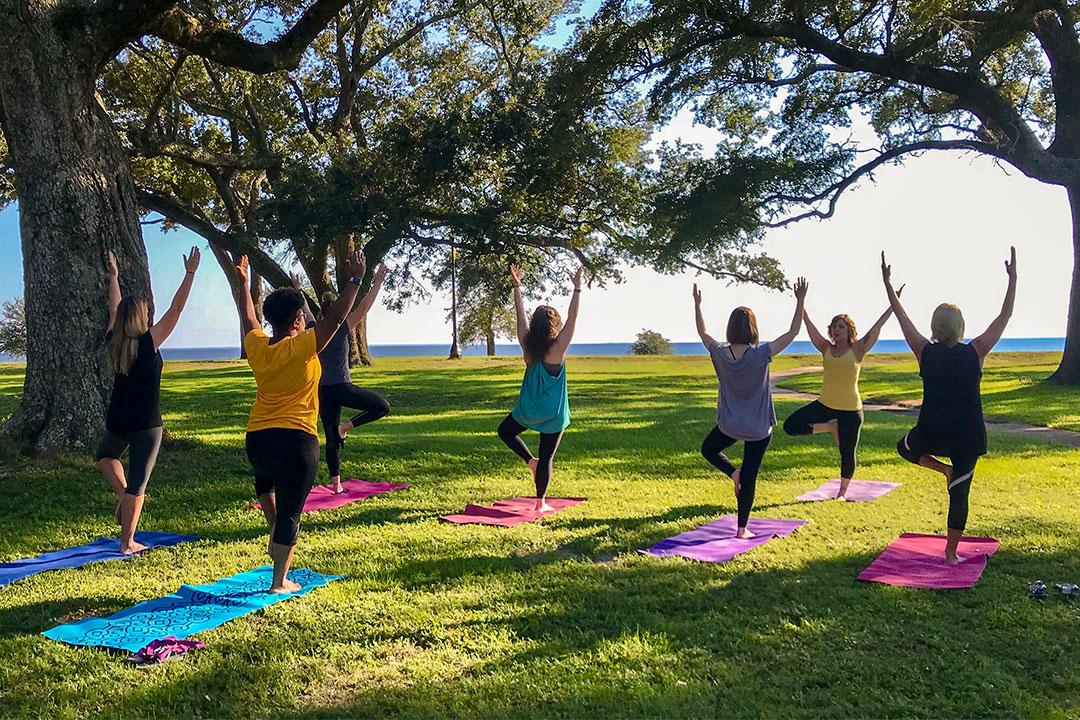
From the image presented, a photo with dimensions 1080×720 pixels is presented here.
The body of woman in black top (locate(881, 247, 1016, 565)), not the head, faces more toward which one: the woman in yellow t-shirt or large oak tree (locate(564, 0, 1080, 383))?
the large oak tree

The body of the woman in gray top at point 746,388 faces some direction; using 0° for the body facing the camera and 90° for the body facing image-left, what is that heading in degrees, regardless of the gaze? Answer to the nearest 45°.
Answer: approximately 180°

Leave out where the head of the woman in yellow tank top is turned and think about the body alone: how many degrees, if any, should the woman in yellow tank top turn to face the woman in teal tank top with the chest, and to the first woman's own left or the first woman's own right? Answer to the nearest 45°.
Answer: approximately 45° to the first woman's own right

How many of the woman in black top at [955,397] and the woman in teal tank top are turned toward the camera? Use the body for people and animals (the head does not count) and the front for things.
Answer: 0

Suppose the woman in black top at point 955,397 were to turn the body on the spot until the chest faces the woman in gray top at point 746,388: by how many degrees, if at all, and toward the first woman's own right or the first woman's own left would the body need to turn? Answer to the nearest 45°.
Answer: approximately 90° to the first woman's own left

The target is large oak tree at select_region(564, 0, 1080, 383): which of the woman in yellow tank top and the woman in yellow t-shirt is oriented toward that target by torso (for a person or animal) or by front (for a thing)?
the woman in yellow t-shirt

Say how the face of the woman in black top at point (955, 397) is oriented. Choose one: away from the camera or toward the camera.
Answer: away from the camera

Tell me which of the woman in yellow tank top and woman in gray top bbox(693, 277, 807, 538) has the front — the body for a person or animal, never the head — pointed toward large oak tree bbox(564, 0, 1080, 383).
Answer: the woman in gray top

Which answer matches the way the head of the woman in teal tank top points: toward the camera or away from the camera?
away from the camera

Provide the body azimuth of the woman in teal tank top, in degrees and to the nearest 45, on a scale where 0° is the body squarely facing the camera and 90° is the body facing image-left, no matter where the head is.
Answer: approximately 180°

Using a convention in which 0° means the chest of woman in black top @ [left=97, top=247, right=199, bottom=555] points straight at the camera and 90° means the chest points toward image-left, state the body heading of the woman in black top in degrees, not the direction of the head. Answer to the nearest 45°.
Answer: approximately 225°

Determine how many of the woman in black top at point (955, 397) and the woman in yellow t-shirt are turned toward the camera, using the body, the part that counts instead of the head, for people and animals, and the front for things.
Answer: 0

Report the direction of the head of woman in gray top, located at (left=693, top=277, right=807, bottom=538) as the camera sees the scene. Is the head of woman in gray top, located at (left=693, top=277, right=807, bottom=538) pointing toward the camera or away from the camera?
away from the camera

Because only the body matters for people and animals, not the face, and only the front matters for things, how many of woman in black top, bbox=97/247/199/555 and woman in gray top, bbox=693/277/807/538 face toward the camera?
0

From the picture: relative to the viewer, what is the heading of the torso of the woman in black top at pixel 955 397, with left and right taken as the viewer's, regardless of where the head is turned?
facing away from the viewer
